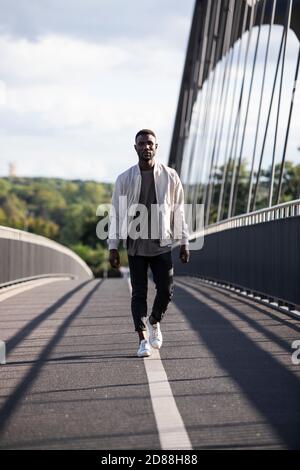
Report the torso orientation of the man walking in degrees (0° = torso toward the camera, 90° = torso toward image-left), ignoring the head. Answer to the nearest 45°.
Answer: approximately 0°
